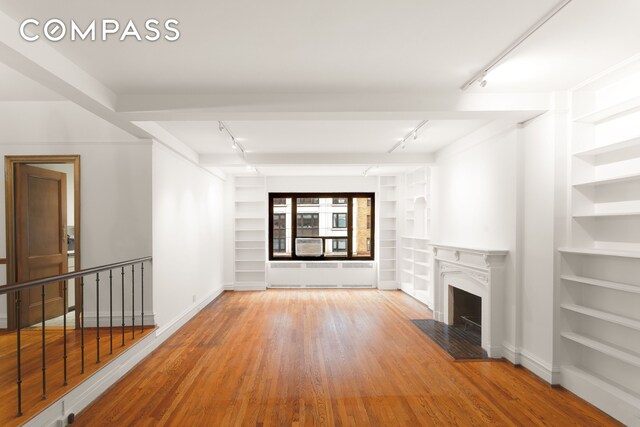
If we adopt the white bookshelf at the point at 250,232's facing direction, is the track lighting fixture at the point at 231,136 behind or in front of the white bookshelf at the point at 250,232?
in front

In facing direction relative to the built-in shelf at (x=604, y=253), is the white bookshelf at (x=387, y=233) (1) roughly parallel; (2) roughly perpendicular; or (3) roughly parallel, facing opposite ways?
roughly perpendicular

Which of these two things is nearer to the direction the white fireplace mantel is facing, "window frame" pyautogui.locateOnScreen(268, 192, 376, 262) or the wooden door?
the wooden door

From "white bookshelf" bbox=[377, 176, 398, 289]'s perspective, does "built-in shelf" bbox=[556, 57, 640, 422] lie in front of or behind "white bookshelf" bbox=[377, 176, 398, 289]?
in front

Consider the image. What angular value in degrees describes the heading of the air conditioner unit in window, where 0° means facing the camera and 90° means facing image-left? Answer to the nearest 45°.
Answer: approximately 0°

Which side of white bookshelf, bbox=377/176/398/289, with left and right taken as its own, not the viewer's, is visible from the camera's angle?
front

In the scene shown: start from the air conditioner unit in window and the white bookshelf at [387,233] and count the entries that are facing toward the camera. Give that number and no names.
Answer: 2

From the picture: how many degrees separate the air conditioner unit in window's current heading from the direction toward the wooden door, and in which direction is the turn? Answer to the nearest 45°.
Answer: approximately 45° to its right

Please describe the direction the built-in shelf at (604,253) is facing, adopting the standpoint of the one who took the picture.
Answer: facing the viewer and to the left of the viewer

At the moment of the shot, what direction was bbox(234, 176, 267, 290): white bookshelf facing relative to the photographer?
facing the viewer

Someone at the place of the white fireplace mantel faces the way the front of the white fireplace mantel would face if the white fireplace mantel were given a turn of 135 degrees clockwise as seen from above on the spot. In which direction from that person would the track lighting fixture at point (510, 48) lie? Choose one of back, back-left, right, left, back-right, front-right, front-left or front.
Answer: back

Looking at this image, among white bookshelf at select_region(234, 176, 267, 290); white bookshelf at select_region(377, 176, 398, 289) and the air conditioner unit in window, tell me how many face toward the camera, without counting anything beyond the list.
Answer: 3

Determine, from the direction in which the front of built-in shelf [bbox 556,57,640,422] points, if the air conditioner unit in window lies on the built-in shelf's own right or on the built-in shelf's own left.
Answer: on the built-in shelf's own right

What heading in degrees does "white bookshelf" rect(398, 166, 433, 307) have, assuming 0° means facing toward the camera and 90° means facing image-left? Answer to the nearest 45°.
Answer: approximately 45°

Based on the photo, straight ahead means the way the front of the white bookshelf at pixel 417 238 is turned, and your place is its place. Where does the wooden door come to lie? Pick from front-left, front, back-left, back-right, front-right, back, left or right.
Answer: front

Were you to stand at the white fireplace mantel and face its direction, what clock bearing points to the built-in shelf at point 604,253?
The built-in shelf is roughly at 9 o'clock from the white fireplace mantel.

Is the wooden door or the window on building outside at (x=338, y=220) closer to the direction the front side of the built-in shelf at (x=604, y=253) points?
the wooden door
